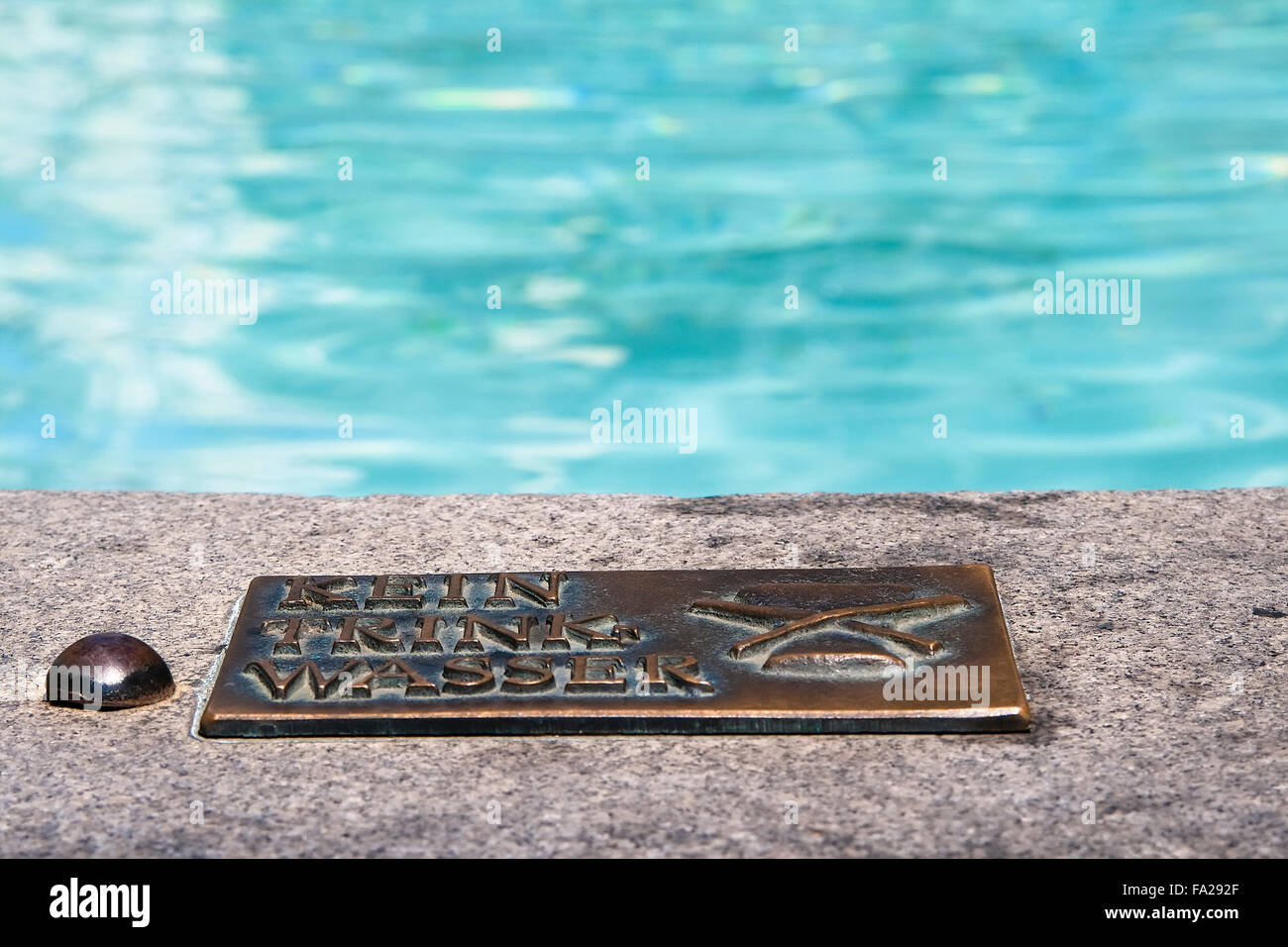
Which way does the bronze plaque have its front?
toward the camera

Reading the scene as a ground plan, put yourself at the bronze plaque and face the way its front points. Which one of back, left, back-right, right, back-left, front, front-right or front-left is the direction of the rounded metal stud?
right
